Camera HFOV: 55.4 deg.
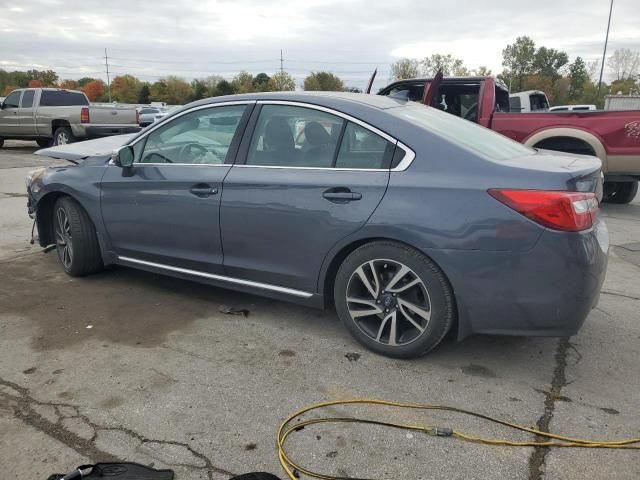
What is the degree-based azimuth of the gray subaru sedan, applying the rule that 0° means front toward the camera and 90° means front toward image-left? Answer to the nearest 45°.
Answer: approximately 135°

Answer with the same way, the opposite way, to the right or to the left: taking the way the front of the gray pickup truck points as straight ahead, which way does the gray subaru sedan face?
the same way

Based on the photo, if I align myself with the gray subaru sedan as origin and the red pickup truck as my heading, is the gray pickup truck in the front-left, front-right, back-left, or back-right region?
front-left

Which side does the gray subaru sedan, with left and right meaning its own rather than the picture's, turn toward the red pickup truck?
right

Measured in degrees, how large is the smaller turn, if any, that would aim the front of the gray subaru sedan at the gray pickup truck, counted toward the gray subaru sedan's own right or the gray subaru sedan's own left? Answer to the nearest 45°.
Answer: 0° — it already faces it

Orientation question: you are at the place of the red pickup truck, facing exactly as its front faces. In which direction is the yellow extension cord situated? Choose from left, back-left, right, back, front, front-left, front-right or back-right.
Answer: back-left

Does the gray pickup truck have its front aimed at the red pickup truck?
no

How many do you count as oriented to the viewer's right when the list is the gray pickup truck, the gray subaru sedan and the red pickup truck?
0

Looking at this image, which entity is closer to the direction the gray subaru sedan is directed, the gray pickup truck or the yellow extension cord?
the gray pickup truck

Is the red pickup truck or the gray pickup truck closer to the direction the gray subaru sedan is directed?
the gray pickup truck

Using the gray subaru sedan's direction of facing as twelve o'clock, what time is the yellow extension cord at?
The yellow extension cord is roughly at 7 o'clock from the gray subaru sedan.

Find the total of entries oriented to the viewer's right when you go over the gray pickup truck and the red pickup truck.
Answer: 0

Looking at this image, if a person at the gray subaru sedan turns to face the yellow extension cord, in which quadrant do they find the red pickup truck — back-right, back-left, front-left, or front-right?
back-left

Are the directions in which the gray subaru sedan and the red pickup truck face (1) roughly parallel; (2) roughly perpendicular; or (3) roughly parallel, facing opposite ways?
roughly parallel

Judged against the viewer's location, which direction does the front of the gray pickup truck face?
facing away from the viewer and to the left of the viewer

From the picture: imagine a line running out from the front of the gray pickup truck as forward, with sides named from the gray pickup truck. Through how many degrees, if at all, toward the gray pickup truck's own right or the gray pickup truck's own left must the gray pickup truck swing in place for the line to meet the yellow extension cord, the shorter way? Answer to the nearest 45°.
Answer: approximately 135° to the gray pickup truck's own left

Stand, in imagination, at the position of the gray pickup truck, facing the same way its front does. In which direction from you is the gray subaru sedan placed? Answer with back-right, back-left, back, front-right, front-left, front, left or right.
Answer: back-left
